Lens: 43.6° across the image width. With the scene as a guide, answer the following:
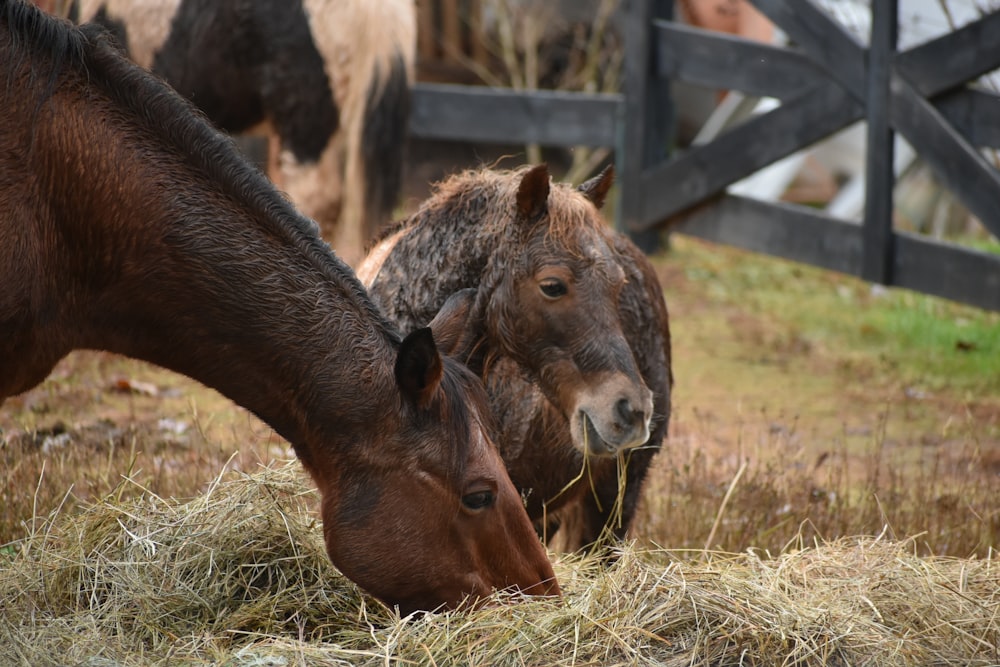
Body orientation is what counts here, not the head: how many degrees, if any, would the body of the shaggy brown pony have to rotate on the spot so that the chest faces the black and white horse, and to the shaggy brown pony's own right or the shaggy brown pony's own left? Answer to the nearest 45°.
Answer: approximately 180°

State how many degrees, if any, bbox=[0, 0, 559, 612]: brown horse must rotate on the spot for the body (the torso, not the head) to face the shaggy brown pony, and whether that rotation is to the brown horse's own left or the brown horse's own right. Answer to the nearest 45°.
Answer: approximately 45° to the brown horse's own left

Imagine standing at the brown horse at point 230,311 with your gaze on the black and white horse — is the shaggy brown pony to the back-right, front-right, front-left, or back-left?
front-right

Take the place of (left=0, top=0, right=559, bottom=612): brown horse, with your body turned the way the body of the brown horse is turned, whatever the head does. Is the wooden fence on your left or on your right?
on your left

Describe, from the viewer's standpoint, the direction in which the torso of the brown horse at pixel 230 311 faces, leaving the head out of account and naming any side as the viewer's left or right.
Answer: facing to the right of the viewer

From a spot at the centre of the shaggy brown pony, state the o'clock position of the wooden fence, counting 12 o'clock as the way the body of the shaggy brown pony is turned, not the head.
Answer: The wooden fence is roughly at 8 o'clock from the shaggy brown pony.

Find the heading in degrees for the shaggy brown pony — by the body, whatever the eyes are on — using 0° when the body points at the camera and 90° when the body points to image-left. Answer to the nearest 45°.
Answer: approximately 315°

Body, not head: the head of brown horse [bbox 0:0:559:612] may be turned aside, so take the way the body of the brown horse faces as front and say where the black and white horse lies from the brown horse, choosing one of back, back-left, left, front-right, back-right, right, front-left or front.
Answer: left

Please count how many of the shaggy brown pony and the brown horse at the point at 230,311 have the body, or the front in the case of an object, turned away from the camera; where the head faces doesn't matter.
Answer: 0
